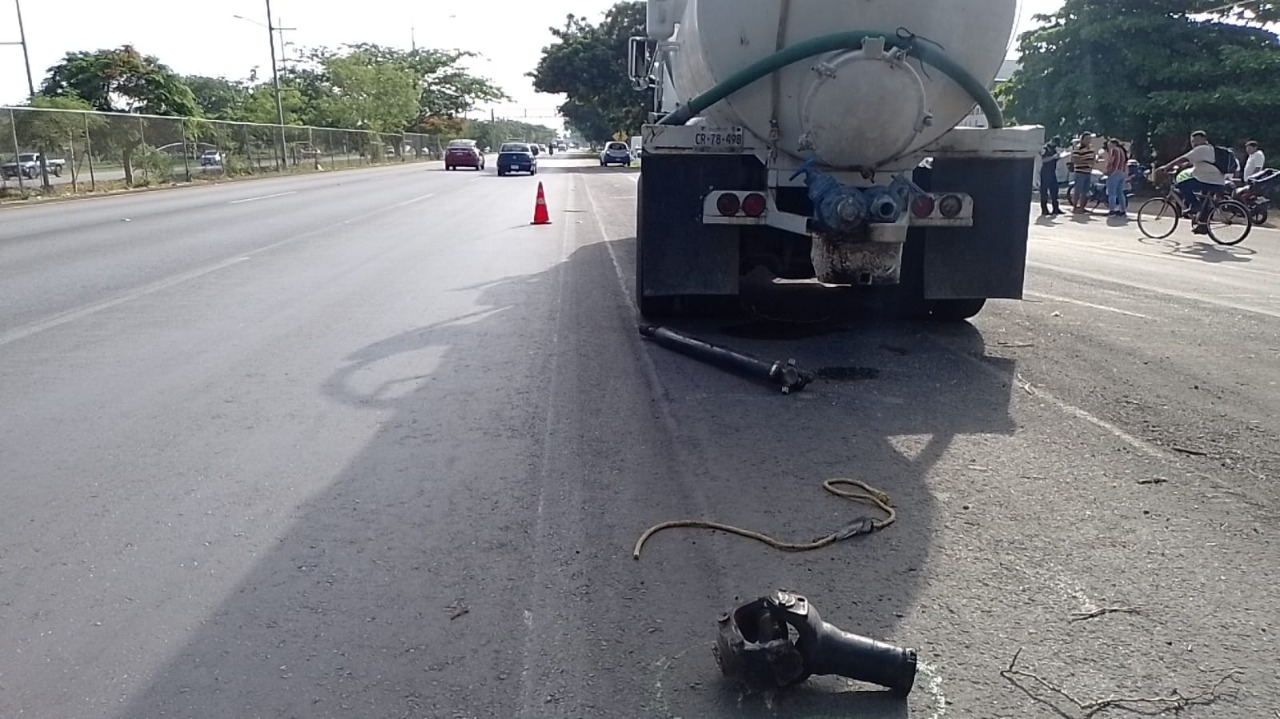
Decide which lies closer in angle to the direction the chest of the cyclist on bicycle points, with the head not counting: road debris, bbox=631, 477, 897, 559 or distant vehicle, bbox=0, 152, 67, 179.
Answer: the distant vehicle

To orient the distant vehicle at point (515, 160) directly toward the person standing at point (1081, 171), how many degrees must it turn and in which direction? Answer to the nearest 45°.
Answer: approximately 135° to its right

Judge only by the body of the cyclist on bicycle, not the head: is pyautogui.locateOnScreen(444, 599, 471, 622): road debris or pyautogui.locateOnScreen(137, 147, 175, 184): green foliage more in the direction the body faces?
the green foliage

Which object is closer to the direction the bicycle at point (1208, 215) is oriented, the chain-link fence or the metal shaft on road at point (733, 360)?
the chain-link fence

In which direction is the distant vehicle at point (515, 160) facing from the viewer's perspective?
away from the camera

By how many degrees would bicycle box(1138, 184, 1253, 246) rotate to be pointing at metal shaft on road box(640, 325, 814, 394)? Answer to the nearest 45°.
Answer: approximately 90° to its left

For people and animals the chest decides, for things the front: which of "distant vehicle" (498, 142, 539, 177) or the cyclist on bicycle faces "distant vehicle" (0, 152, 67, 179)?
the cyclist on bicycle

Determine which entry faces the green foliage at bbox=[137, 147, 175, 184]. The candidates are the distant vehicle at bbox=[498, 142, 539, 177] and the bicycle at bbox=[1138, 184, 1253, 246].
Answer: the bicycle

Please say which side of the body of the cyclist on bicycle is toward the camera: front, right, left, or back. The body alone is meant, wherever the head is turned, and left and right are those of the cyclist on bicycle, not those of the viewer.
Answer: left

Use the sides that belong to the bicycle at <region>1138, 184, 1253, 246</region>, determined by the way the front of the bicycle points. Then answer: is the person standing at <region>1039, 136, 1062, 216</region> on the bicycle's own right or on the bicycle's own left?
on the bicycle's own right

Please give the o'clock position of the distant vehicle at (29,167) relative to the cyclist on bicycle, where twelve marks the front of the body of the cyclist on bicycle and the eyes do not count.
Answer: The distant vehicle is roughly at 12 o'clock from the cyclist on bicycle.

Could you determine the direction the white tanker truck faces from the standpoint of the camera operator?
facing away from the viewer

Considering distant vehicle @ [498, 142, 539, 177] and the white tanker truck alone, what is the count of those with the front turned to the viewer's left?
0

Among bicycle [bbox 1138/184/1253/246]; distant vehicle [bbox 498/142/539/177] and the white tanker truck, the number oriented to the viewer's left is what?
1
